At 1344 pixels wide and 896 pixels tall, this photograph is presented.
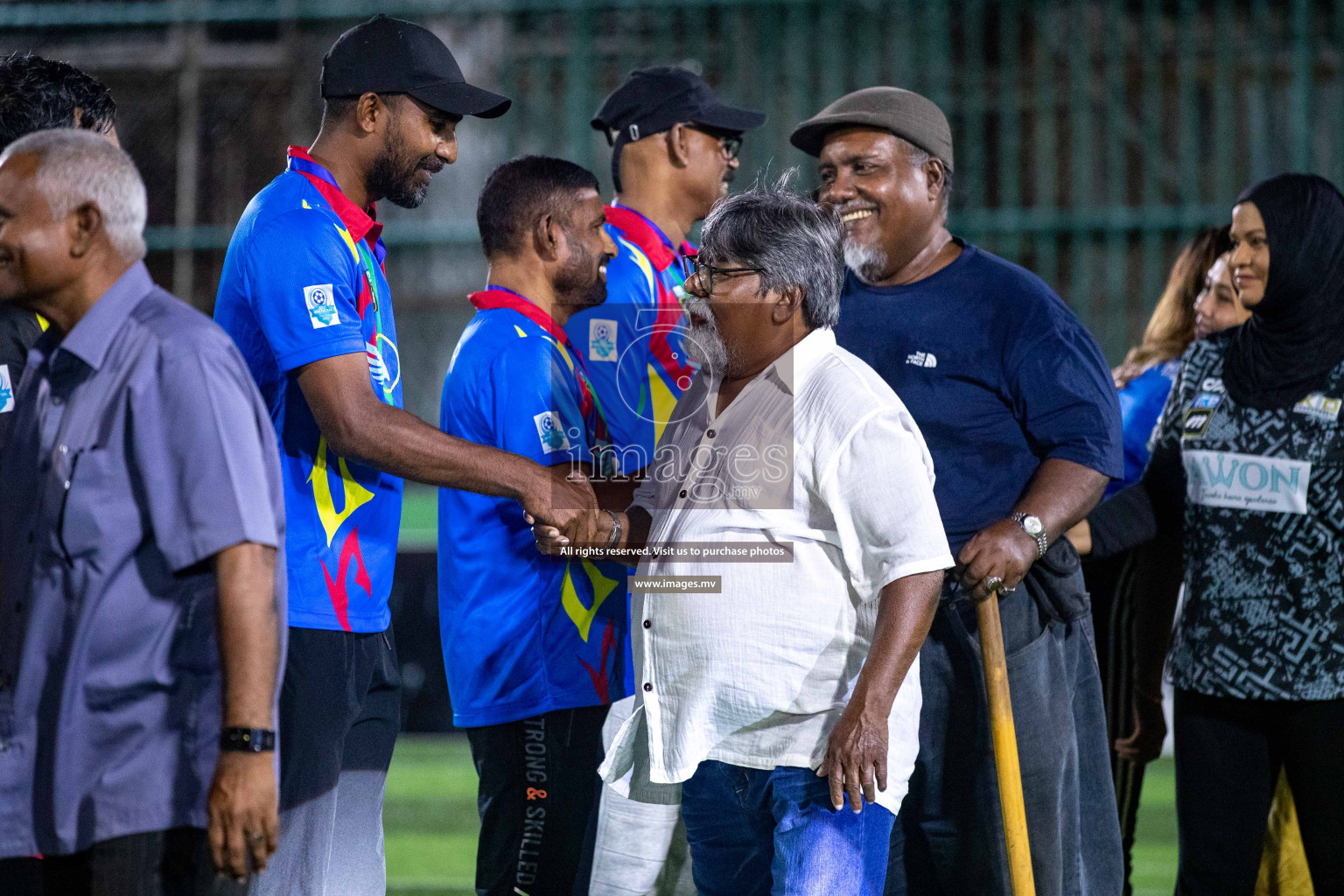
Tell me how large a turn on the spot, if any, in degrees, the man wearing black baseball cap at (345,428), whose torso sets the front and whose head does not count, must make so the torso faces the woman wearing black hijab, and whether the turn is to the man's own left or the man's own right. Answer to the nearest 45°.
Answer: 0° — they already face them

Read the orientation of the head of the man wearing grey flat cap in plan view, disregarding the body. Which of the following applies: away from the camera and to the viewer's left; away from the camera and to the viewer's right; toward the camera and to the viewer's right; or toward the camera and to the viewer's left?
toward the camera and to the viewer's left

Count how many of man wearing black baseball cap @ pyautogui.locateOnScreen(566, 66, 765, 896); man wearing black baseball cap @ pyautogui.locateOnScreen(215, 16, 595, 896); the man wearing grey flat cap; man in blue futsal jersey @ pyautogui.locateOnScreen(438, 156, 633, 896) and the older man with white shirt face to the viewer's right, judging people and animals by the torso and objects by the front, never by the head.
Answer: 3

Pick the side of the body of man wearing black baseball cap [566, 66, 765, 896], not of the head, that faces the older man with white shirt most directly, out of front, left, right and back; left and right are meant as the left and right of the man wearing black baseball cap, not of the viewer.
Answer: right

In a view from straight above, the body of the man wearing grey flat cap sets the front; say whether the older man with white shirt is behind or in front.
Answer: in front

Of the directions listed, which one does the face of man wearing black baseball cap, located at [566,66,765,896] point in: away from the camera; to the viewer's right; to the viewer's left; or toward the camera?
to the viewer's right

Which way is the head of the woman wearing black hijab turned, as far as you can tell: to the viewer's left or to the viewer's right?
to the viewer's left

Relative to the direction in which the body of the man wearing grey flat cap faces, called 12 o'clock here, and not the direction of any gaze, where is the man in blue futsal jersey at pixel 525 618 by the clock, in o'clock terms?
The man in blue futsal jersey is roughly at 1 o'clock from the man wearing grey flat cap.

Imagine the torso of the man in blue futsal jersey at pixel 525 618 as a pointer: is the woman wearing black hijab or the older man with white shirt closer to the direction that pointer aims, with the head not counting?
the woman wearing black hijab

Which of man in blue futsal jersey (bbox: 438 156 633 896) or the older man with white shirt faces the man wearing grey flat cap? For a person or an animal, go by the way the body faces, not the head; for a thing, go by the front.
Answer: the man in blue futsal jersey

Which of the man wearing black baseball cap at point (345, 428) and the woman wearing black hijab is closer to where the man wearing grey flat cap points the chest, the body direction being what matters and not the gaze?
the man wearing black baseball cap

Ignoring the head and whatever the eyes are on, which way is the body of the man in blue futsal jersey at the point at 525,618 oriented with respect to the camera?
to the viewer's right

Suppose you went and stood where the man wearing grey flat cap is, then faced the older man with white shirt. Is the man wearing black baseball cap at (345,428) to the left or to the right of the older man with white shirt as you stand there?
right

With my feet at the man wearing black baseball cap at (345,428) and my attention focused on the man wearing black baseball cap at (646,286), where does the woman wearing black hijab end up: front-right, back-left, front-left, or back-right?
front-right

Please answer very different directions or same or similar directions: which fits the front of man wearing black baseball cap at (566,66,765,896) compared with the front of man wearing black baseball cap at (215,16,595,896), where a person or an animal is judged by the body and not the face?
same or similar directions

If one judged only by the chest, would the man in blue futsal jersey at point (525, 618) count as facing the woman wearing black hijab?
yes

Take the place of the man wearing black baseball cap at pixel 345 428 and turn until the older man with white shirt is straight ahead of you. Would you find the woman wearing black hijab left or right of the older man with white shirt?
left
